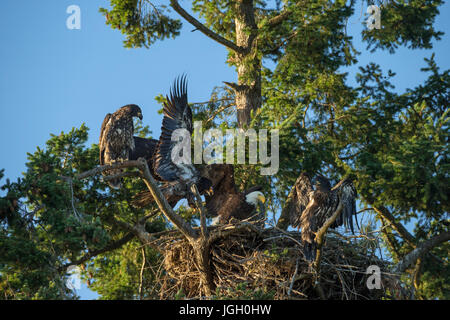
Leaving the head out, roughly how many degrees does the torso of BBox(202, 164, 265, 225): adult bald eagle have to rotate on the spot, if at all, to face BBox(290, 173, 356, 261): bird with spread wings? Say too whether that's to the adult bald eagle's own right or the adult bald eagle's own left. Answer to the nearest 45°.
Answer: approximately 45° to the adult bald eagle's own right

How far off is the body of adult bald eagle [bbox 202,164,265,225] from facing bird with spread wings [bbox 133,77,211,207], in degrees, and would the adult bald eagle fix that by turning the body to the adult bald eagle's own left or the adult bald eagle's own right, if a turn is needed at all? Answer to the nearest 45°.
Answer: approximately 135° to the adult bald eagle's own right

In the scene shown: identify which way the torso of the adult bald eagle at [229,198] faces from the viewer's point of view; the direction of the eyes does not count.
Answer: to the viewer's right

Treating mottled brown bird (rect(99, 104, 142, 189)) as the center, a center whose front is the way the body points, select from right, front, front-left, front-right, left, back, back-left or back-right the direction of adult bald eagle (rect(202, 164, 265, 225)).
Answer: front-left

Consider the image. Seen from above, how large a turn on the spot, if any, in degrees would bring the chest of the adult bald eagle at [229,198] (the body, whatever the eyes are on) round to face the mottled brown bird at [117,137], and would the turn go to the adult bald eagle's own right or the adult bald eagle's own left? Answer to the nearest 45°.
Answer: approximately 180°

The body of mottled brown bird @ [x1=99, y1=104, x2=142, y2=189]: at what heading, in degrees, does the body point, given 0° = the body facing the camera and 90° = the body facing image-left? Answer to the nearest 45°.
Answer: approximately 315°

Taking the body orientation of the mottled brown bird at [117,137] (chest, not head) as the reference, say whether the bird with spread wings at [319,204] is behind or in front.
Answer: in front
